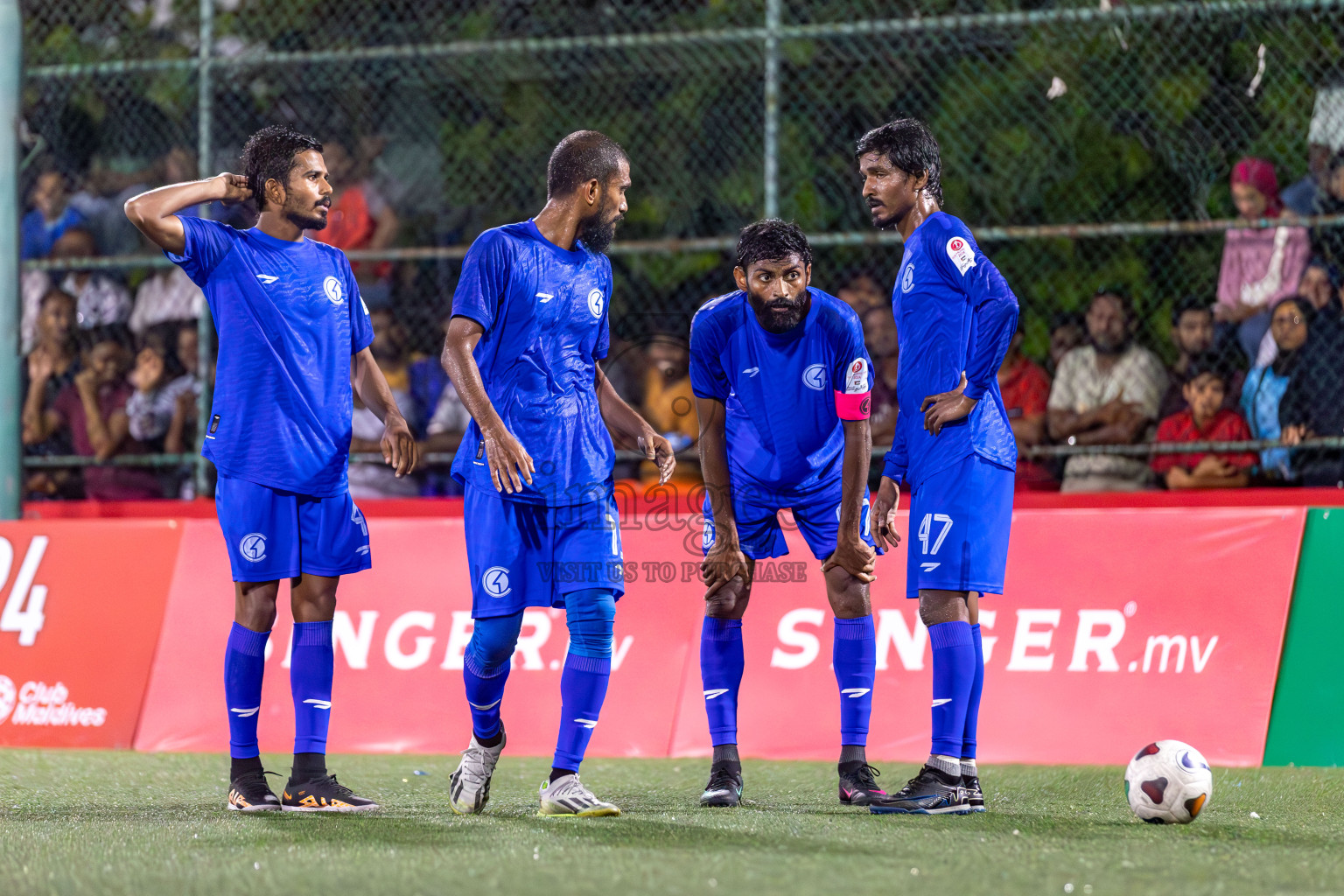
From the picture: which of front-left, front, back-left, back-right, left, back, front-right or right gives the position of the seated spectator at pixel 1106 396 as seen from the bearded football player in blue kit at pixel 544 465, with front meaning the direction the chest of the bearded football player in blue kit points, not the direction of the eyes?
left

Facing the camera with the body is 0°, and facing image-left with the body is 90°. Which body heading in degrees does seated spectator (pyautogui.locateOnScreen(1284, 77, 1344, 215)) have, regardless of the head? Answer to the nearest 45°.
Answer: approximately 45°

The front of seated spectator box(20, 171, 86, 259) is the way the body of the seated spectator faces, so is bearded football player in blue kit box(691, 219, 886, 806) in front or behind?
in front

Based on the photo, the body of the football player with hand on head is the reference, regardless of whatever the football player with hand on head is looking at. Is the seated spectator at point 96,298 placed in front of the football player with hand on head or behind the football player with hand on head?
behind
